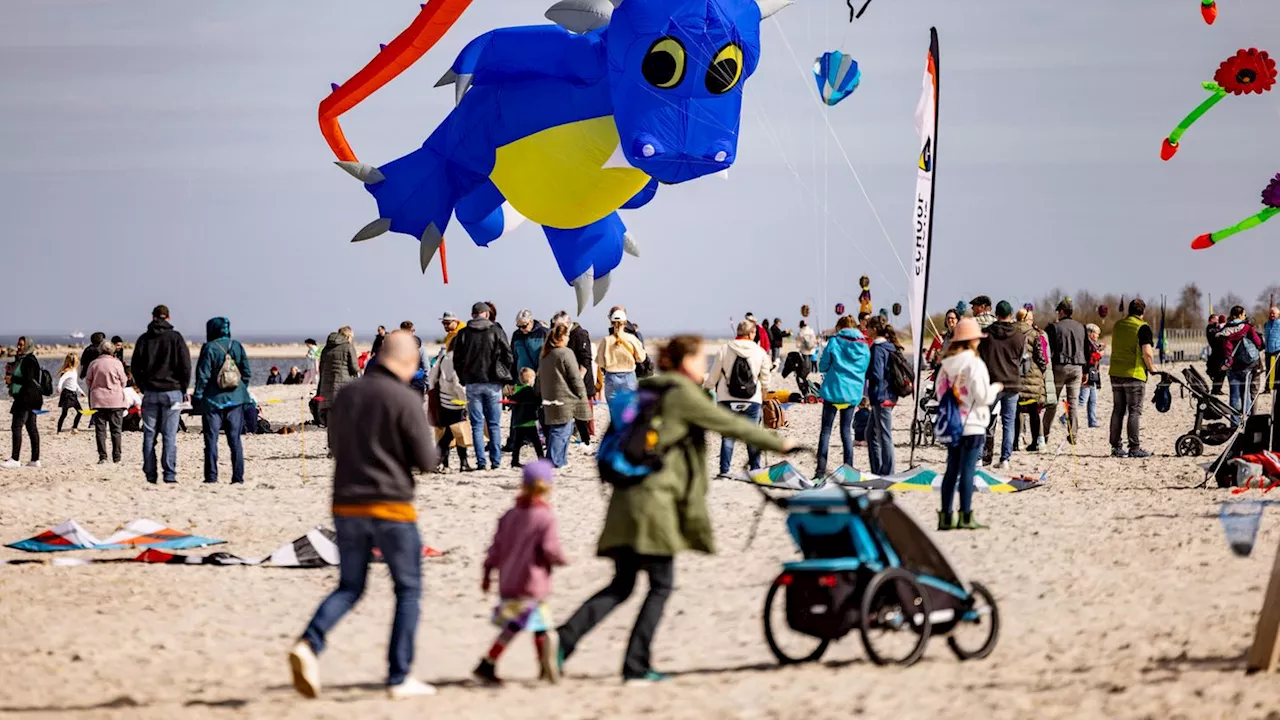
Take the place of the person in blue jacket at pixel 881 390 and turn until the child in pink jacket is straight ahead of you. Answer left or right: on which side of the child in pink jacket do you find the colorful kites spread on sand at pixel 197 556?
right

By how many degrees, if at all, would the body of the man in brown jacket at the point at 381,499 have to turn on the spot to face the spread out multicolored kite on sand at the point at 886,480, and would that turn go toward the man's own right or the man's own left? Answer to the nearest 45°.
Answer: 0° — they already face it

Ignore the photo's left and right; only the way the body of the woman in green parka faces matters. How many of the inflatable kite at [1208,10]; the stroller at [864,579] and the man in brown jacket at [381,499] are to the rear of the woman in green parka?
1

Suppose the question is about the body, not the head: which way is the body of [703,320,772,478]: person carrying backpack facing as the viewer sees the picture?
away from the camera

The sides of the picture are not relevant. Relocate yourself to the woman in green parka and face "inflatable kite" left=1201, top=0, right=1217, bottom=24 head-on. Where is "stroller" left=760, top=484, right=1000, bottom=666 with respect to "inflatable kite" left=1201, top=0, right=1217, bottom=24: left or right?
right

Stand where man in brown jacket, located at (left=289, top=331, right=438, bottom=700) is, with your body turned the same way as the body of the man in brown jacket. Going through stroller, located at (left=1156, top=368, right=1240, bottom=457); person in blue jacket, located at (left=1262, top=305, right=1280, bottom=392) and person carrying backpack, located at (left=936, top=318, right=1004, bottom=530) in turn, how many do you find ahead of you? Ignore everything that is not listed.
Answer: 3

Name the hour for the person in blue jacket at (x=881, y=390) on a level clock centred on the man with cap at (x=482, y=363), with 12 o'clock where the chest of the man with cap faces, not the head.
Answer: The person in blue jacket is roughly at 4 o'clock from the man with cap.

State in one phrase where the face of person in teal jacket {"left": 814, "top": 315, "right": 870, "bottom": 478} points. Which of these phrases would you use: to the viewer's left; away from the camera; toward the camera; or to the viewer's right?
away from the camera

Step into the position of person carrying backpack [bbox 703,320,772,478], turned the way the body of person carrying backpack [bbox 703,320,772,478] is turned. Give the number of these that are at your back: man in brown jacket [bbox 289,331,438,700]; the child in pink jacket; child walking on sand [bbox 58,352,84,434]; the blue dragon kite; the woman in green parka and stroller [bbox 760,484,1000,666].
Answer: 4

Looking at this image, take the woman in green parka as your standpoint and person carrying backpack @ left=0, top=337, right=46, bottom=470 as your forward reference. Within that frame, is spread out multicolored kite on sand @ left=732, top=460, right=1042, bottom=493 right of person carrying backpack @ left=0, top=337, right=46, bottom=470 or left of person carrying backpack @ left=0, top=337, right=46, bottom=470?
right

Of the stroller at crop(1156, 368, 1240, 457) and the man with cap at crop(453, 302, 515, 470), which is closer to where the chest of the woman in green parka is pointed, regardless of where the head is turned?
the stroller

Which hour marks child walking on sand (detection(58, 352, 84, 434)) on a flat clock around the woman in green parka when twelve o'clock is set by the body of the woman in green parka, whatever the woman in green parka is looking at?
The child walking on sand is roughly at 8 o'clock from the woman in green parka.

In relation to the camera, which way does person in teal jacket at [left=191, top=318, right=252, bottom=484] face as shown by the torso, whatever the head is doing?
away from the camera

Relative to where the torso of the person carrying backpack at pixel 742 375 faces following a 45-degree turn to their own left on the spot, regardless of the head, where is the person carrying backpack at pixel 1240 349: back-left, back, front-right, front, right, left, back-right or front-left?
right

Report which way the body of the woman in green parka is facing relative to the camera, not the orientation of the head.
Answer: to the viewer's right

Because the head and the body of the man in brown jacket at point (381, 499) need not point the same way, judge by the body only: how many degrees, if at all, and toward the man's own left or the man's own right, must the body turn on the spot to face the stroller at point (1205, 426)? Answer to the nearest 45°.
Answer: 0° — they already face it

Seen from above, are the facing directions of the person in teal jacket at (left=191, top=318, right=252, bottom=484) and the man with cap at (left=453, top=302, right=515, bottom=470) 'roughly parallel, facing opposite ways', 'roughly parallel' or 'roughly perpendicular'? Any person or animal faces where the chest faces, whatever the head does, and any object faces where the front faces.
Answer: roughly parallel

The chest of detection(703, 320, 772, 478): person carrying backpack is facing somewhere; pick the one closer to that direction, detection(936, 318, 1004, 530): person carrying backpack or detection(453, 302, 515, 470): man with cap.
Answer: the man with cap
